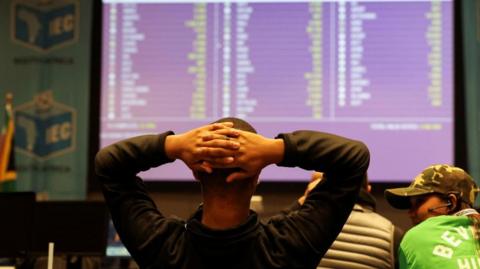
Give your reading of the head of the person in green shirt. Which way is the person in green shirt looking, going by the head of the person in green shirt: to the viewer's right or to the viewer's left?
to the viewer's left

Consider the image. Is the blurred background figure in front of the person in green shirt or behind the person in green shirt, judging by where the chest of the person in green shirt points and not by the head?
in front

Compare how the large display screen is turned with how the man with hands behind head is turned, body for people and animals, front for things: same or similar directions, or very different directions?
very different directions

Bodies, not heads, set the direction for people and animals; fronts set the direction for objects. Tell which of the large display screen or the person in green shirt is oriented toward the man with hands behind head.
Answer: the large display screen

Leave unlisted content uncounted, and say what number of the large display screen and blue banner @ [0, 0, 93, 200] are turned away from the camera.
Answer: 0

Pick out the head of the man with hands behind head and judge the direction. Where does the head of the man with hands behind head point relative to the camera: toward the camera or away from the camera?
away from the camera

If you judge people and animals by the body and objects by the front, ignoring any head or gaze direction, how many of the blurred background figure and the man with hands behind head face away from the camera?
2

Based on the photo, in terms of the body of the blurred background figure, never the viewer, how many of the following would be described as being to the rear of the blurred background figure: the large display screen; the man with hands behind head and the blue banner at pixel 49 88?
1

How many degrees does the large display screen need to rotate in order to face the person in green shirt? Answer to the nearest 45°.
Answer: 0° — it already faces them

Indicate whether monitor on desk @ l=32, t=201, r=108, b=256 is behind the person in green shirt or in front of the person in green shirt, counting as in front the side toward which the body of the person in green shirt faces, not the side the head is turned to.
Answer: in front

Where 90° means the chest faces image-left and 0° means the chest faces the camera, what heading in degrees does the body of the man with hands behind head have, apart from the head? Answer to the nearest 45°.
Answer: approximately 180°

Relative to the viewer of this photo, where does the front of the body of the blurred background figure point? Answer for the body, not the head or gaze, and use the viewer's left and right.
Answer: facing away from the viewer
